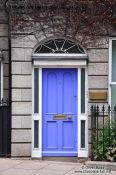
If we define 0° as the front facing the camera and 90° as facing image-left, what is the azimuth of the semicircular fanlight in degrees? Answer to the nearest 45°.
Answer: approximately 0°
